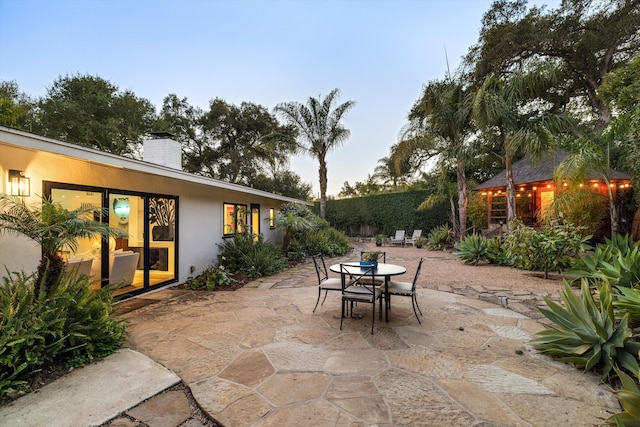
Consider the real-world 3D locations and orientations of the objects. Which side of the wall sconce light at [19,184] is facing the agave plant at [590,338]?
front

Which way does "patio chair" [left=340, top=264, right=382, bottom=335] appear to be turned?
away from the camera

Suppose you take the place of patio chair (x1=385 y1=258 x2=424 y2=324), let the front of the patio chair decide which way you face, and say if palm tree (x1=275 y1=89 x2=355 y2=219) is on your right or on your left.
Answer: on your right

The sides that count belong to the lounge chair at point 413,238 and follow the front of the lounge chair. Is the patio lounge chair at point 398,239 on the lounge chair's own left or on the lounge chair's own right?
on the lounge chair's own right

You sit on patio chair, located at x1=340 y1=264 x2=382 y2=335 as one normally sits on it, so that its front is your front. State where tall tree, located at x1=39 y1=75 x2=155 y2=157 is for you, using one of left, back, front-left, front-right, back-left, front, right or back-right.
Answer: front-left

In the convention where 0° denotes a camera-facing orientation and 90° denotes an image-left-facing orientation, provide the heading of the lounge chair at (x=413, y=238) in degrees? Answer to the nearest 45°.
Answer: approximately 45°

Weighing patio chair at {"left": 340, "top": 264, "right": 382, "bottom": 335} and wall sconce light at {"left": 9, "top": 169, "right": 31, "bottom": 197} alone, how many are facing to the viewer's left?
0

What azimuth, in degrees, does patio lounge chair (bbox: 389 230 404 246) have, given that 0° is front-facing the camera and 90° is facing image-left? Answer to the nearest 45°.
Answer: approximately 45°

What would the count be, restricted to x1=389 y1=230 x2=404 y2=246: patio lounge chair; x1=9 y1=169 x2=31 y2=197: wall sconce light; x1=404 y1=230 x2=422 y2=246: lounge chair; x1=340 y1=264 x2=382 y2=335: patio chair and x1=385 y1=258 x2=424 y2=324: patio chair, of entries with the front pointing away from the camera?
1

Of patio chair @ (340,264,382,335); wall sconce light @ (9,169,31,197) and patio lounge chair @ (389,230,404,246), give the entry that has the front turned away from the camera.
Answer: the patio chair

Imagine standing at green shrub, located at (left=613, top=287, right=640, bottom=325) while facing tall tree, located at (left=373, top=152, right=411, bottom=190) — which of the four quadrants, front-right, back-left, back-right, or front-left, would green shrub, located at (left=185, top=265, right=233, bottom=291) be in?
front-left

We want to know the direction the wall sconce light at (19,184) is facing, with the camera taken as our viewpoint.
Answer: facing the viewer and to the right of the viewer

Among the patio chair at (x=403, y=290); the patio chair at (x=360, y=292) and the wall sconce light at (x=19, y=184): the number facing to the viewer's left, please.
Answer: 1

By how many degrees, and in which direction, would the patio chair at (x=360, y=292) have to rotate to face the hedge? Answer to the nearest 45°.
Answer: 0° — it already faces it

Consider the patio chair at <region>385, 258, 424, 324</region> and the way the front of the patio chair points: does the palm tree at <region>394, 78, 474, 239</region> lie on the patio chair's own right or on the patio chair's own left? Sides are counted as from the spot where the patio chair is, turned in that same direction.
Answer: on the patio chair's own right

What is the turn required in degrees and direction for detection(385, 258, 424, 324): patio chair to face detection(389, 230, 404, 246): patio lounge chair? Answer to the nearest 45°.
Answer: approximately 90° to its right

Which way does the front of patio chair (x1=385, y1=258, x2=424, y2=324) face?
to the viewer's left

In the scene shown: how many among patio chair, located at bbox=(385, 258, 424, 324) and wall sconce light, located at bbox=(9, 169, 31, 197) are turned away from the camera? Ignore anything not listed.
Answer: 0

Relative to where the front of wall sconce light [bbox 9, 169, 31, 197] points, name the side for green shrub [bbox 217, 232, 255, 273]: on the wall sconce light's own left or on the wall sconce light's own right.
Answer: on the wall sconce light's own left

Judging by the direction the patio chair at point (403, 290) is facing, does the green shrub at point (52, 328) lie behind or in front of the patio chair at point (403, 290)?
in front
